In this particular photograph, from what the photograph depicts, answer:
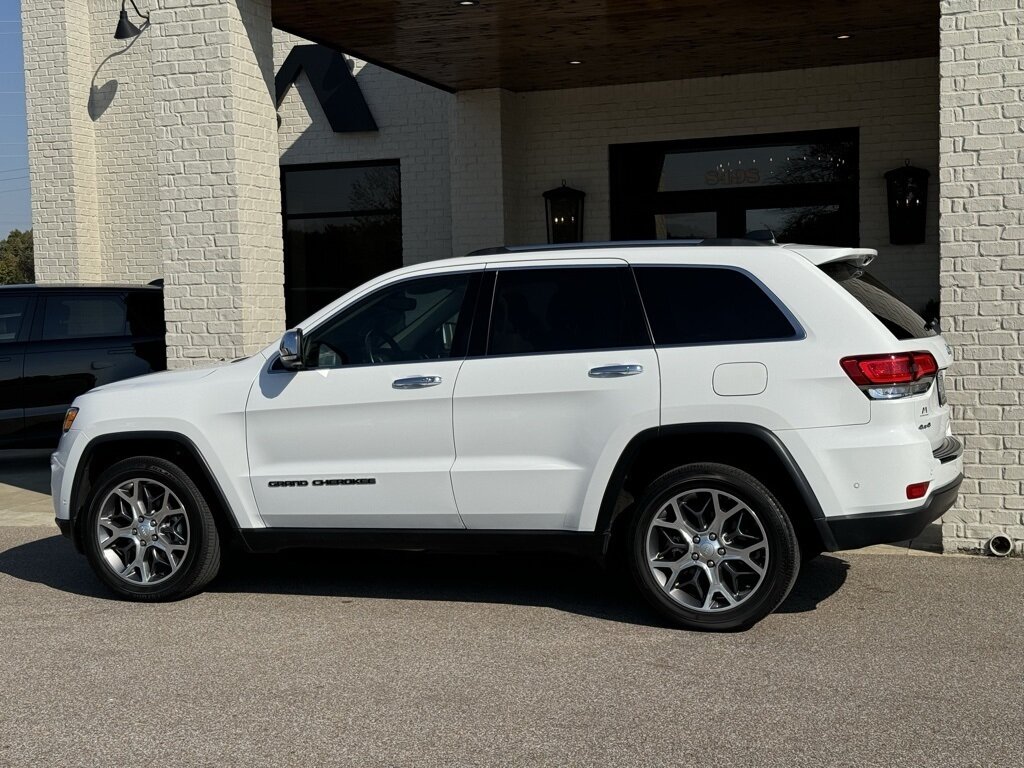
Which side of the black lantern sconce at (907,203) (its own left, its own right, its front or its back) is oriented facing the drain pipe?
front

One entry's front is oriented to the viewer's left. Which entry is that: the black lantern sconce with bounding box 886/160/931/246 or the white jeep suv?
the white jeep suv

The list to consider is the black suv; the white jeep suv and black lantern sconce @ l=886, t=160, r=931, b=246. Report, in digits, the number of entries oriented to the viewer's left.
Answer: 2

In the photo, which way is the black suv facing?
to the viewer's left

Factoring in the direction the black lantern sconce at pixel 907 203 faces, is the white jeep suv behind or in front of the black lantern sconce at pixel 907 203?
in front

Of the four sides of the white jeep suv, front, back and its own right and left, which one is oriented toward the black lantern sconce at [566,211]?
right

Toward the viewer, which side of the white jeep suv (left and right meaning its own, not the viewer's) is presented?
left

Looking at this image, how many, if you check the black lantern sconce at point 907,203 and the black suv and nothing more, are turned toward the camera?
1

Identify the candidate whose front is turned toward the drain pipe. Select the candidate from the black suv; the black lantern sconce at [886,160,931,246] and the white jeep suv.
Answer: the black lantern sconce

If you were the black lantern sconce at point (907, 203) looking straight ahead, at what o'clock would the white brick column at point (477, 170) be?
The white brick column is roughly at 3 o'clock from the black lantern sconce.

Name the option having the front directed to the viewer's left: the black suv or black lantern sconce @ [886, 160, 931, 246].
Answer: the black suv

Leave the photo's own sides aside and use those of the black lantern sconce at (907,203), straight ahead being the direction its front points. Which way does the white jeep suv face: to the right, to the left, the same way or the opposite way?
to the right

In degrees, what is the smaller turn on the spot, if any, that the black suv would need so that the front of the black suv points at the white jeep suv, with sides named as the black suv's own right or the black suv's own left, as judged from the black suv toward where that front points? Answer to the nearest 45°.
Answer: approximately 90° to the black suv's own left
